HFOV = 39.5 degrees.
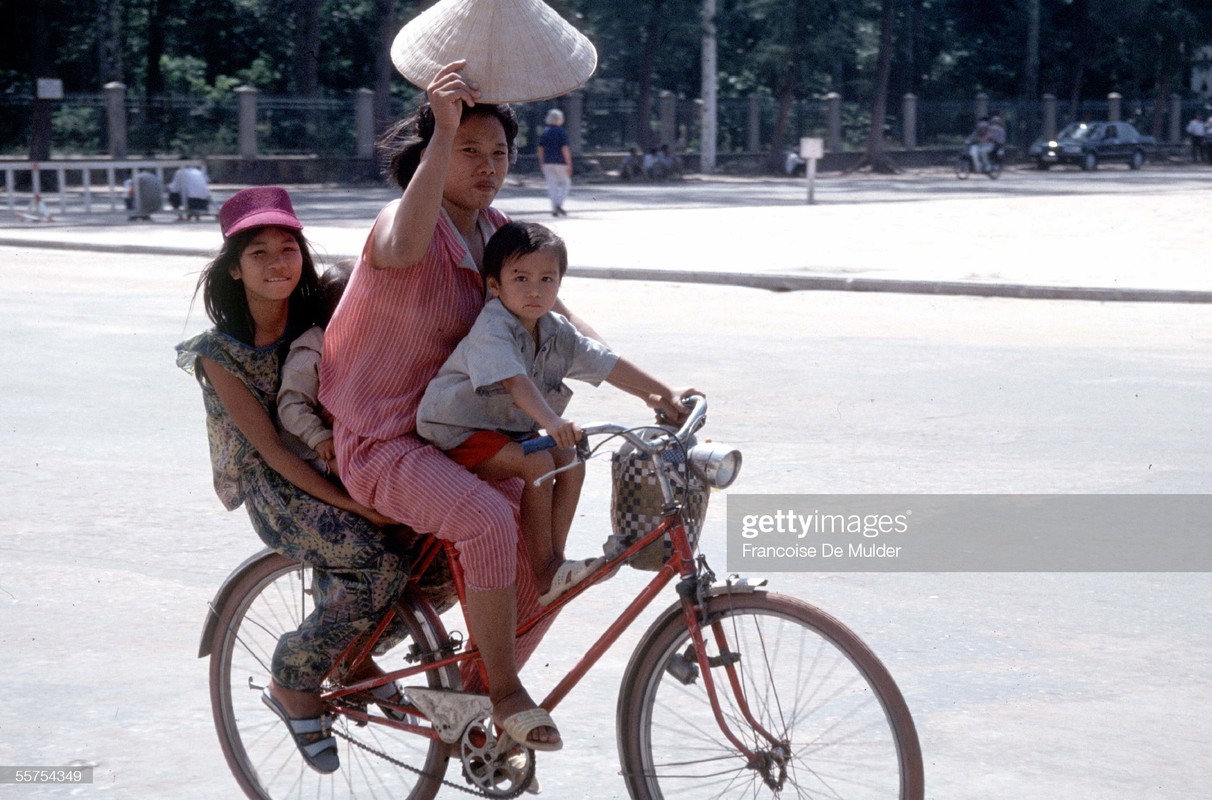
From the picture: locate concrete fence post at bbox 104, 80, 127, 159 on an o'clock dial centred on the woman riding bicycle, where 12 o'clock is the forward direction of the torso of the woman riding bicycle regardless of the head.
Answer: The concrete fence post is roughly at 7 o'clock from the woman riding bicycle.

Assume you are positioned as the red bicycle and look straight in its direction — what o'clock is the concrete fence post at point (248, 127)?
The concrete fence post is roughly at 7 o'clock from the red bicycle.

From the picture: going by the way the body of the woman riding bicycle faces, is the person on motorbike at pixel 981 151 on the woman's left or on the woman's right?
on the woman's left

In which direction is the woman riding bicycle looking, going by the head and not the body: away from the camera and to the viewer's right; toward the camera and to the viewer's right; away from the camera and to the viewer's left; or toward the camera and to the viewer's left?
toward the camera and to the viewer's right

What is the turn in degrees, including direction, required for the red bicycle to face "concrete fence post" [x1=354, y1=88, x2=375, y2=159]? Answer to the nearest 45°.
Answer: approximately 135° to its left

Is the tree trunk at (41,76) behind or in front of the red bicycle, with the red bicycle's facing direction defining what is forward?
behind

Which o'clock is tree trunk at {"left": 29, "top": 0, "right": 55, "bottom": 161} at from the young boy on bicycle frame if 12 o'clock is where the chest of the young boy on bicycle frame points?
The tree trunk is roughly at 7 o'clock from the young boy on bicycle frame.

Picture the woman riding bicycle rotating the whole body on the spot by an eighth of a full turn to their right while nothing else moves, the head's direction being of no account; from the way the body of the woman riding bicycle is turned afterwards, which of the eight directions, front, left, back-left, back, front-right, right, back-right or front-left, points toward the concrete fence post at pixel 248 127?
back

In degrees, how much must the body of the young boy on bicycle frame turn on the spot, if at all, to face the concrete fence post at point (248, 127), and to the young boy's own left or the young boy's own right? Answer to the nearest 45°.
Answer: approximately 135° to the young boy's own left

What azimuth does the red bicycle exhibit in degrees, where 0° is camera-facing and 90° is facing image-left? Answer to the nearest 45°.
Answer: approximately 315°

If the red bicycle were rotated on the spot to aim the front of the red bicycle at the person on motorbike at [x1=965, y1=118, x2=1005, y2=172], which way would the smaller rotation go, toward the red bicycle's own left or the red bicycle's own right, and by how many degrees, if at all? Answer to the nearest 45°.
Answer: approximately 135° to the red bicycle's own left

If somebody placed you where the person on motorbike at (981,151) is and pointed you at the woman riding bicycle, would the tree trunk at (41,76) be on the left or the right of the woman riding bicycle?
right
